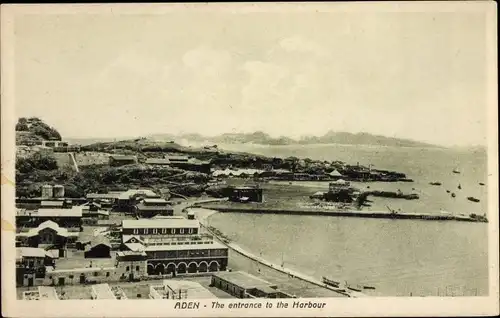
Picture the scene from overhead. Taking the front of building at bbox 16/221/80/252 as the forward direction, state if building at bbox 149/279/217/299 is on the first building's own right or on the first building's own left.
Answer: on the first building's own left

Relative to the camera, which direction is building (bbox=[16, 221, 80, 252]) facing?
toward the camera
